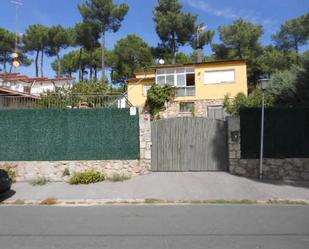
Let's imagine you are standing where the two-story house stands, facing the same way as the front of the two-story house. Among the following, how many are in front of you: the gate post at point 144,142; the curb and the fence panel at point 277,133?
3

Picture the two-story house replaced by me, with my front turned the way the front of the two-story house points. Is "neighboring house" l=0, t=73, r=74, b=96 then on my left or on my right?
on my right

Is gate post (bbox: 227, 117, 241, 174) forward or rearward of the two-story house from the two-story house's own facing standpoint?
forward

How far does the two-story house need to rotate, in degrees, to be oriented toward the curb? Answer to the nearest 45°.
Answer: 0° — it already faces it

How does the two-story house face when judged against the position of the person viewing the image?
facing the viewer

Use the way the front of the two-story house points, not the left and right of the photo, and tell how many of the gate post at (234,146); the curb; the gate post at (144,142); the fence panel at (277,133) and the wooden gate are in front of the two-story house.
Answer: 5

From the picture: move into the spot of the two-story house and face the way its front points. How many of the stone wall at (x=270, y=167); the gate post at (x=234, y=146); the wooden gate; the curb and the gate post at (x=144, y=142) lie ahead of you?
5

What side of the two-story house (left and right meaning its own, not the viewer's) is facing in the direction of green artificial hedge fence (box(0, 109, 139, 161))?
front

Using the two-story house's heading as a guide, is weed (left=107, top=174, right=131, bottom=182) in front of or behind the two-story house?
in front

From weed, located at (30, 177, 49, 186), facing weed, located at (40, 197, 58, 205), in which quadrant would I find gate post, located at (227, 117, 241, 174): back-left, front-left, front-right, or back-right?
front-left

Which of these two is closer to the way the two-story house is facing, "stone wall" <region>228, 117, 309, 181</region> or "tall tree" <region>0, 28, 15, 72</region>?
the stone wall

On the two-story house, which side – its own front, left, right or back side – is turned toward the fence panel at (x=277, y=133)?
front

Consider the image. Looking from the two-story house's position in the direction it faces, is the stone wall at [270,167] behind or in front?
in front
